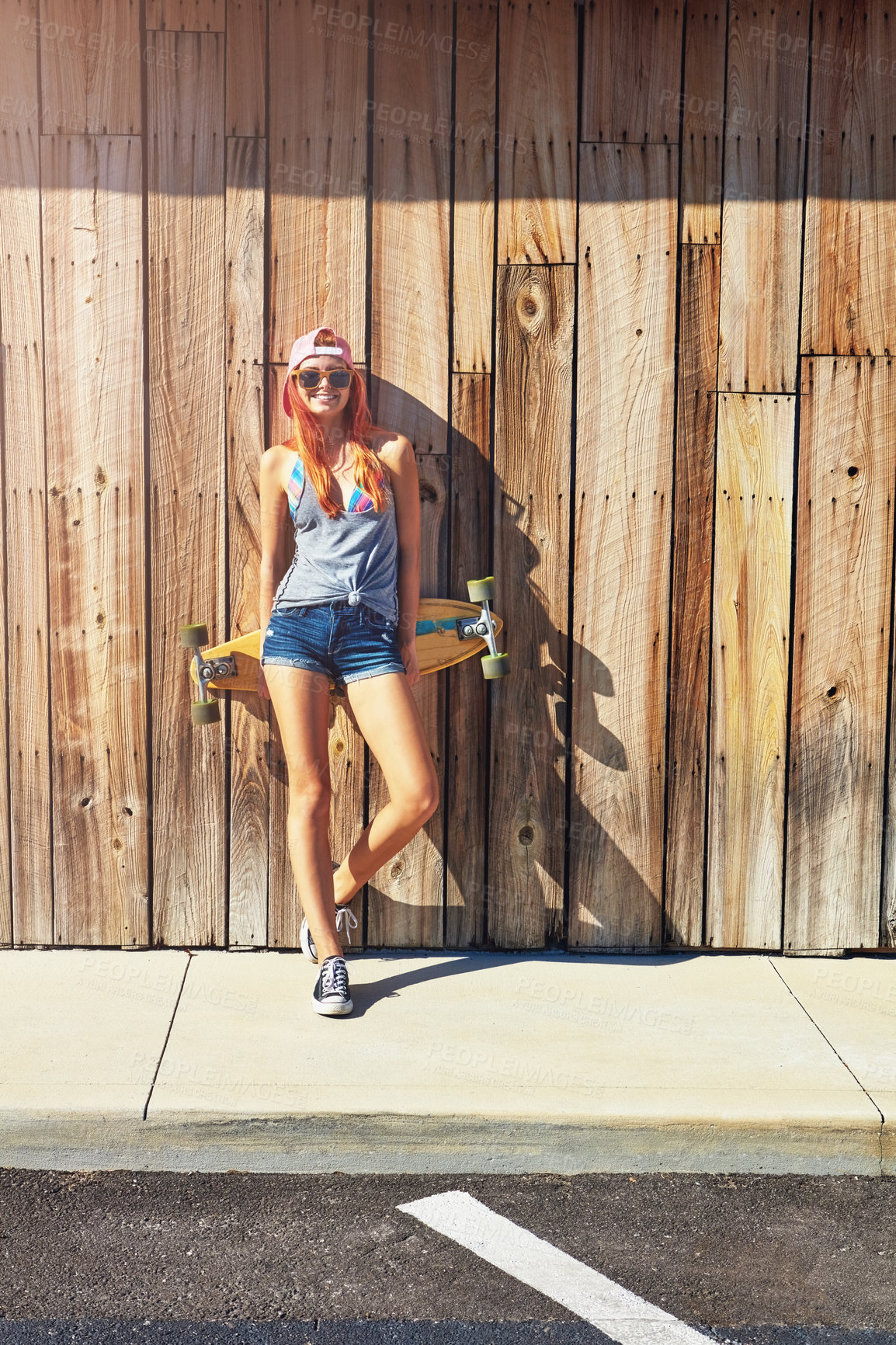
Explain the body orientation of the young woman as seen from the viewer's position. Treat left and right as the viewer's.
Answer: facing the viewer

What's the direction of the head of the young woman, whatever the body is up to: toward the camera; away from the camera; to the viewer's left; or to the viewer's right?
toward the camera
